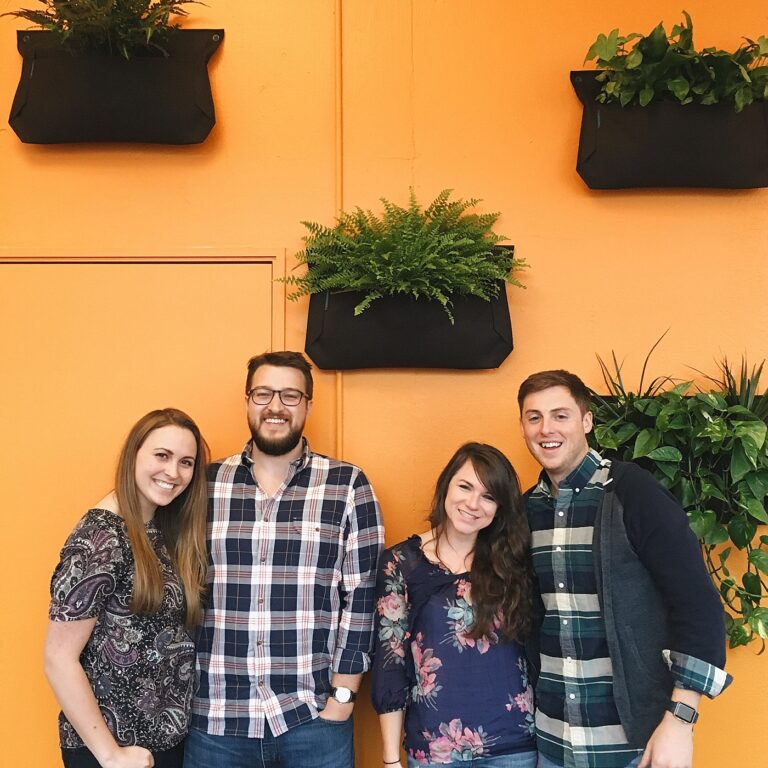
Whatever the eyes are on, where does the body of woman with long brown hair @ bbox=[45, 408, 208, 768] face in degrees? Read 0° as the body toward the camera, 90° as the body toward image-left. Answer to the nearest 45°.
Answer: approximately 315°

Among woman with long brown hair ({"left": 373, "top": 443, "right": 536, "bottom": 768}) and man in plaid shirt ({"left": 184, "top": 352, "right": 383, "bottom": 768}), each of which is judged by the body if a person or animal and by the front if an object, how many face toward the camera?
2

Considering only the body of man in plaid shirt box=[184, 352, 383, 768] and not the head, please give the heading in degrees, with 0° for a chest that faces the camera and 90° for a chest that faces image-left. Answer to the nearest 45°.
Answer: approximately 0°

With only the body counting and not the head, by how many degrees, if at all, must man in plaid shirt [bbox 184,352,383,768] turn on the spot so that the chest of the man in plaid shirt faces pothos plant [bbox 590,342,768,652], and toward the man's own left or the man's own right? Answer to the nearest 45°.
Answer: approximately 90° to the man's own left

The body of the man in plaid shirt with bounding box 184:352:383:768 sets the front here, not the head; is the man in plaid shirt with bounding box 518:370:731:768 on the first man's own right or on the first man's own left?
on the first man's own left
